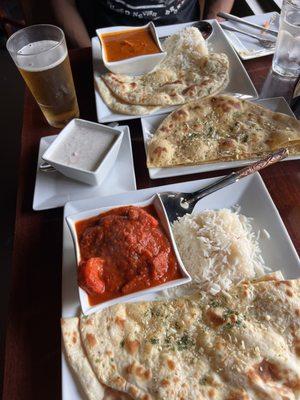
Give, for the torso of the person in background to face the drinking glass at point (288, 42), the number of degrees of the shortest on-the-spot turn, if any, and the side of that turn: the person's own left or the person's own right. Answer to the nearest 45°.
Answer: approximately 45° to the person's own left

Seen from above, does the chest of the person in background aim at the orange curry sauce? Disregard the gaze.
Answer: yes

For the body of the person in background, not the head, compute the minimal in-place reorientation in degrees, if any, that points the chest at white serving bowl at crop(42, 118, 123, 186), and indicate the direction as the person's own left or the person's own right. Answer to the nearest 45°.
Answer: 0° — they already face it

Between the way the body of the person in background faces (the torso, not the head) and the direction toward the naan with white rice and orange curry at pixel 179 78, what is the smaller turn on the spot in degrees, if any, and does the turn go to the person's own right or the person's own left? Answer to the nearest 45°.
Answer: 0° — they already face it

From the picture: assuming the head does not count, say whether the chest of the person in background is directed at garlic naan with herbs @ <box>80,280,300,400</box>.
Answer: yes

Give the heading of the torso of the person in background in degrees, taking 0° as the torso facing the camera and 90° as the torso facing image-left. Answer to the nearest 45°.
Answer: approximately 0°

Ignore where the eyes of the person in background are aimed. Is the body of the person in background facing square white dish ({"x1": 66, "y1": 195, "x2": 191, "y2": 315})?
yes
